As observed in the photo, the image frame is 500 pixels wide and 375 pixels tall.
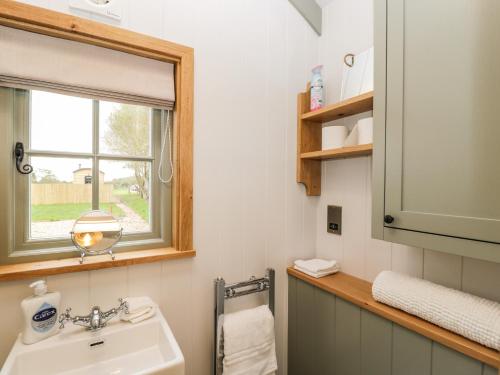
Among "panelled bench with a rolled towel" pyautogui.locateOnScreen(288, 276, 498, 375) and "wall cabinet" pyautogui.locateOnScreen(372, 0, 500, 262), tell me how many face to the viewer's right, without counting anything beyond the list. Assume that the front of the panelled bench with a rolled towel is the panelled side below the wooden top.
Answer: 0

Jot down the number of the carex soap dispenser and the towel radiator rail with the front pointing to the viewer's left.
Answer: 0

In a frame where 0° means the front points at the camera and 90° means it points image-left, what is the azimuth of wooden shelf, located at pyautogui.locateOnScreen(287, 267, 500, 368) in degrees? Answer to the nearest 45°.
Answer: approximately 45°

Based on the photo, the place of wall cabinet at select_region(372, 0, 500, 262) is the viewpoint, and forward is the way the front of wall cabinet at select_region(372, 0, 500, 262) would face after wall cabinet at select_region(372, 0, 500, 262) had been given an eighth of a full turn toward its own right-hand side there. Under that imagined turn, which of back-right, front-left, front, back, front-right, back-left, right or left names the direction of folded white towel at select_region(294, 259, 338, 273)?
front-right

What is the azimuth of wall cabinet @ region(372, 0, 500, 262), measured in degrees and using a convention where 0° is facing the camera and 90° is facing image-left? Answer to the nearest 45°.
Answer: approximately 45°

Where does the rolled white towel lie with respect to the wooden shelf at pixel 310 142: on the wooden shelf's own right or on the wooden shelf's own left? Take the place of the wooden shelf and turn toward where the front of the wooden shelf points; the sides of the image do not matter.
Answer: on the wooden shelf's own left

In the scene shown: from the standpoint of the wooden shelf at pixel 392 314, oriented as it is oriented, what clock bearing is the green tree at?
The green tree is roughly at 3 o'clock from the wooden shelf.

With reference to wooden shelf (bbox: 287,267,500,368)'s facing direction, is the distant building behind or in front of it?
in front
